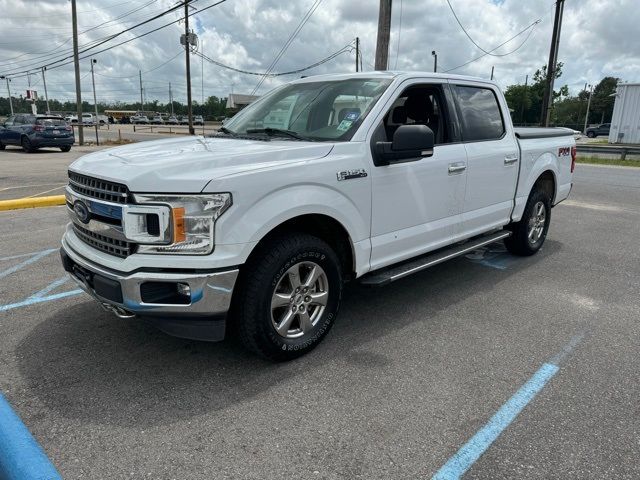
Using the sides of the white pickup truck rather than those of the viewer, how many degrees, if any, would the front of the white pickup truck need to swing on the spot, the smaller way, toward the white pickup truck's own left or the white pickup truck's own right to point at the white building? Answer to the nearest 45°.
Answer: approximately 180°

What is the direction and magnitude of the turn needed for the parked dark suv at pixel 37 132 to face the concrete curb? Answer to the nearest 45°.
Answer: approximately 135° to its left

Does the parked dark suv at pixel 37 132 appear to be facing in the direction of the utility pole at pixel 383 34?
no

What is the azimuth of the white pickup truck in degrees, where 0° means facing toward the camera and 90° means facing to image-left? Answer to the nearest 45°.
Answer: approximately 45°

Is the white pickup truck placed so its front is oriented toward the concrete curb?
no

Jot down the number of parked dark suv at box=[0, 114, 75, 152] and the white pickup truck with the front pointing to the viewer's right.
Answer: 0

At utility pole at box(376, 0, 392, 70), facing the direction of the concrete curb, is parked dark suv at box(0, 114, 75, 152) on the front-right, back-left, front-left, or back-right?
front-right

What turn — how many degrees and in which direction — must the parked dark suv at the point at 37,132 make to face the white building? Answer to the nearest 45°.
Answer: approximately 135° to its right

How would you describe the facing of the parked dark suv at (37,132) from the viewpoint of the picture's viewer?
facing away from the viewer and to the left of the viewer

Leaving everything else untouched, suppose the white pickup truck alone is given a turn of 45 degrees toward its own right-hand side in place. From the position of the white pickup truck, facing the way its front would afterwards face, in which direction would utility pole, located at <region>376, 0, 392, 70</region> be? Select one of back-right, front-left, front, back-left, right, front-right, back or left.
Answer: right
